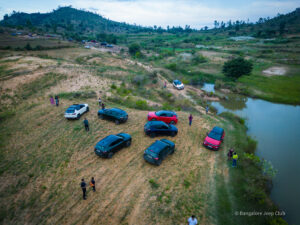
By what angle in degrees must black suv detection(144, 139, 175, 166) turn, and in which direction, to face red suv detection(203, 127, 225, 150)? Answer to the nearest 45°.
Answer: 0° — it already faces it

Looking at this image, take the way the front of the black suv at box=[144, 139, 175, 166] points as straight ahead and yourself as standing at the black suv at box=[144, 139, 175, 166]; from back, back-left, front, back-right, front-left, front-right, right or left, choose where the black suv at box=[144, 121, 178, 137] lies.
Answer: front-left

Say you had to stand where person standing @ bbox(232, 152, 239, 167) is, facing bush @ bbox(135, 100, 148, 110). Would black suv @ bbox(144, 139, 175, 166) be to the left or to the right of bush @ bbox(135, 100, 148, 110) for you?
left

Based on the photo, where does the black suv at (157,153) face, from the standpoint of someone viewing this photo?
facing away from the viewer and to the right of the viewer

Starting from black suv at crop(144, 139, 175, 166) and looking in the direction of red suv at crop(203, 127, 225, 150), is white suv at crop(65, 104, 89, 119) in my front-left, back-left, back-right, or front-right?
back-left

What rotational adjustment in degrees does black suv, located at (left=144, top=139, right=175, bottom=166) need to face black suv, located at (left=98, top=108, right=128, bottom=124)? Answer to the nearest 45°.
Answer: approximately 90° to its left

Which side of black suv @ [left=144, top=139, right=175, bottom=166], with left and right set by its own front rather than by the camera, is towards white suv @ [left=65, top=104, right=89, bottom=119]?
left
